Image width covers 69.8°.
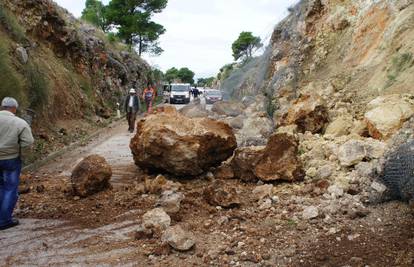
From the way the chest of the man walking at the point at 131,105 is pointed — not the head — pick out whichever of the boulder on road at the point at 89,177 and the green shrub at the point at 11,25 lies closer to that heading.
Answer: the boulder on road

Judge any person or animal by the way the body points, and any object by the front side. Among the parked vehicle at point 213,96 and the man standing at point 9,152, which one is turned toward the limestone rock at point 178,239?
the parked vehicle

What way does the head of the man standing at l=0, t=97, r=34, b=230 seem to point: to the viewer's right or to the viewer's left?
to the viewer's right

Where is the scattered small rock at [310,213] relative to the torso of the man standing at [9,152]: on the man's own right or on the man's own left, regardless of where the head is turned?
on the man's own right

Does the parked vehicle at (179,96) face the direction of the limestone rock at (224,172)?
yes

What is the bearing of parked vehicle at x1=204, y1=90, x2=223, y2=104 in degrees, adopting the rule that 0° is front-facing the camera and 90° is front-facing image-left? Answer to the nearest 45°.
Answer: approximately 0°
